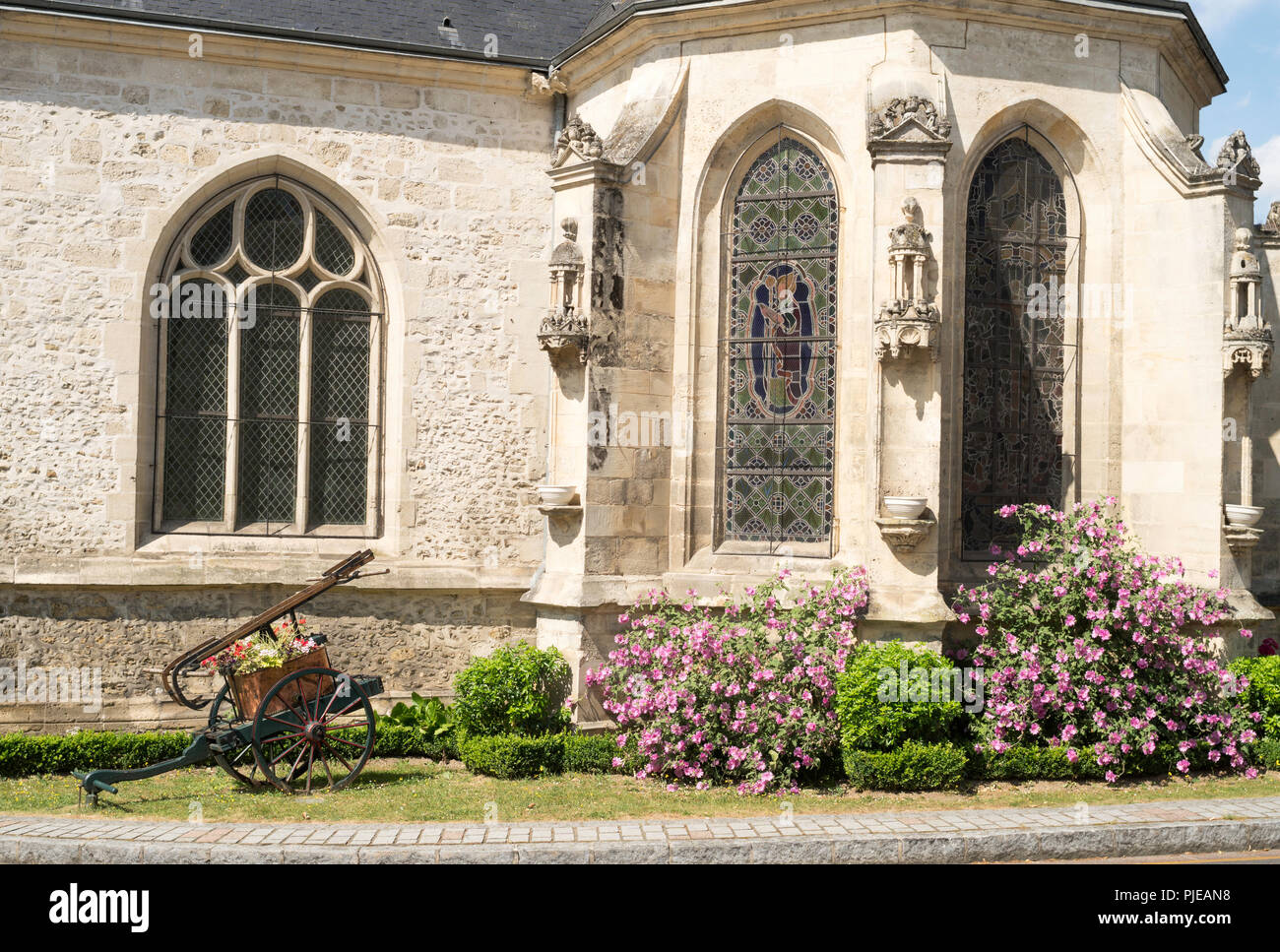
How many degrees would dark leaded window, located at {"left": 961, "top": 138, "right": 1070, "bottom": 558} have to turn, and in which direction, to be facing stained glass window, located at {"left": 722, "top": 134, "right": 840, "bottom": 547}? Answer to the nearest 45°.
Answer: approximately 90° to its right

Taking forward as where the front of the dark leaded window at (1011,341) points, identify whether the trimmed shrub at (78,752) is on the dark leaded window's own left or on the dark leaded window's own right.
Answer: on the dark leaded window's own right

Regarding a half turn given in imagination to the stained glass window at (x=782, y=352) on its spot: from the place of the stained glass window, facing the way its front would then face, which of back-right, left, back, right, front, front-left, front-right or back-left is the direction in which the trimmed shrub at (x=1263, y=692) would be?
right

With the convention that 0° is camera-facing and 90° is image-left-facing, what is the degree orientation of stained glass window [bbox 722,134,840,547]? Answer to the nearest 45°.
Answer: approximately 0°

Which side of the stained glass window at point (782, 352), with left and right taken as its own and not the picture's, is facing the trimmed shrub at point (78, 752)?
right

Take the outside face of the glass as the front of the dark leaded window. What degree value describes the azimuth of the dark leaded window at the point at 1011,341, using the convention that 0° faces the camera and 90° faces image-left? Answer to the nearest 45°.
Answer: approximately 0°

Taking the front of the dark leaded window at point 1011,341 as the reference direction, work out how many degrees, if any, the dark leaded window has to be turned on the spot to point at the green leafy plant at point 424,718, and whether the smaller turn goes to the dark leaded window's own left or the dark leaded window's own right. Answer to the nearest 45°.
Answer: approximately 90° to the dark leaded window's own right

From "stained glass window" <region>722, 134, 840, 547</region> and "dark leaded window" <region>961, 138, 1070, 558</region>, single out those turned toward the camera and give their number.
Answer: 2

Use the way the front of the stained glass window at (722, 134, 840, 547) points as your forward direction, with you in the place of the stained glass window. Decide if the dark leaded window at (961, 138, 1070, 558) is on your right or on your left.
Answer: on your left

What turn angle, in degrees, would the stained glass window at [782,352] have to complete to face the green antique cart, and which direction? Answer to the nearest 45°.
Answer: approximately 45° to its right
